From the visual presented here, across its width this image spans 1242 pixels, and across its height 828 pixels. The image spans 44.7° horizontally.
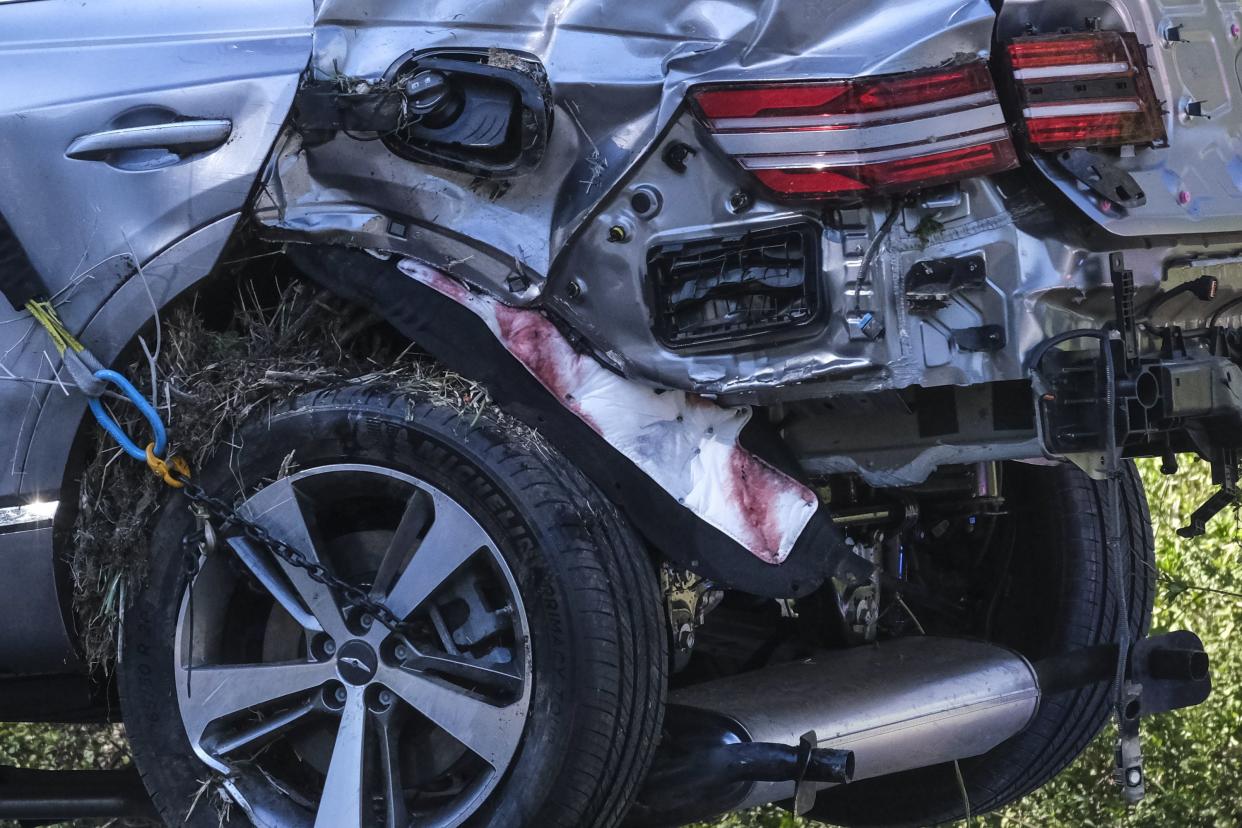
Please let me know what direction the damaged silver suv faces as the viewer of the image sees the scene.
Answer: facing away from the viewer and to the left of the viewer
